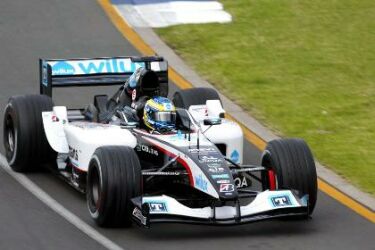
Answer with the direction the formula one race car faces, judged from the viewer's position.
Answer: facing the viewer and to the right of the viewer
